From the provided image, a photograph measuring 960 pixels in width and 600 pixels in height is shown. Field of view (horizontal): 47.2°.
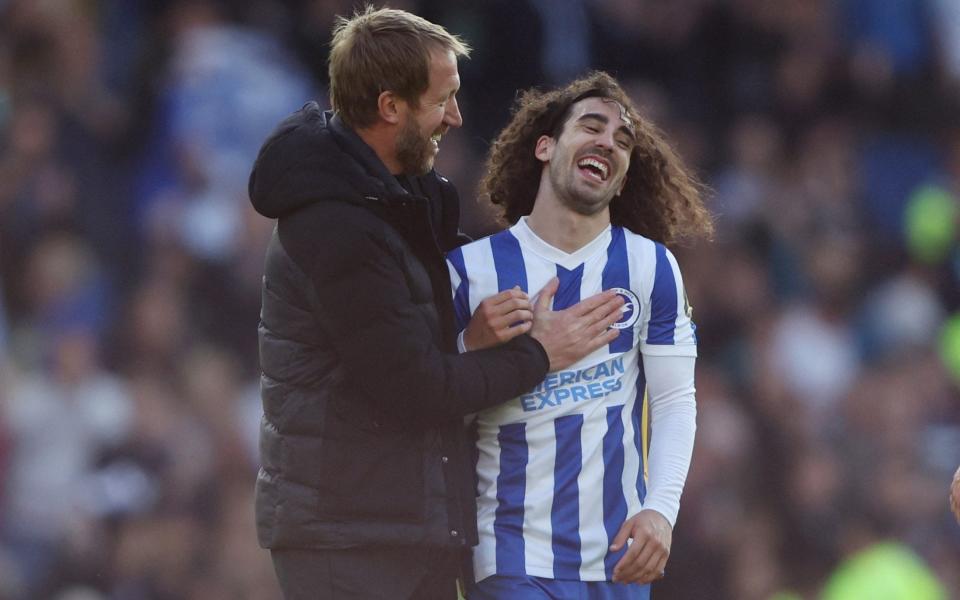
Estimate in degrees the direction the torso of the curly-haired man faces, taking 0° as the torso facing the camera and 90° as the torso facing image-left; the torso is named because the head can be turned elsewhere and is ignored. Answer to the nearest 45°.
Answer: approximately 0°
